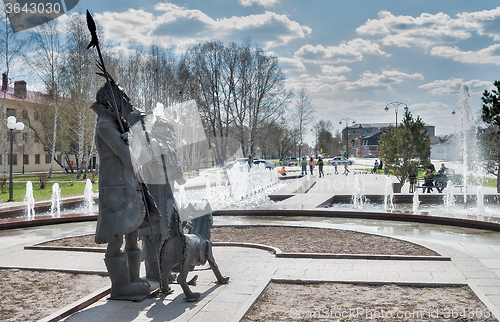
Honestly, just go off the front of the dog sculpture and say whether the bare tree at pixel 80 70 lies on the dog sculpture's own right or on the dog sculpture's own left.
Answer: on the dog sculpture's own left

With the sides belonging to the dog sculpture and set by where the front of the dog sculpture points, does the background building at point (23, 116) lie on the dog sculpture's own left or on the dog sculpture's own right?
on the dog sculpture's own left

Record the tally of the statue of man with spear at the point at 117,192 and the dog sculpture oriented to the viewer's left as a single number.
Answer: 0

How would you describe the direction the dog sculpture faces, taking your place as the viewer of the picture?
facing away from the viewer and to the right of the viewer

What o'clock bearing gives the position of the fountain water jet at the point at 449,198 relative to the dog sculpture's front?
The fountain water jet is roughly at 12 o'clock from the dog sculpture.

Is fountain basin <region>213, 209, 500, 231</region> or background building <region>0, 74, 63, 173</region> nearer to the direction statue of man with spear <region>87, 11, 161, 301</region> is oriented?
the fountain basin

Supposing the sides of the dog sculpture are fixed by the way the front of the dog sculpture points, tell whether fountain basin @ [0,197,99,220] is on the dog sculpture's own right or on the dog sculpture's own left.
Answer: on the dog sculpture's own left
